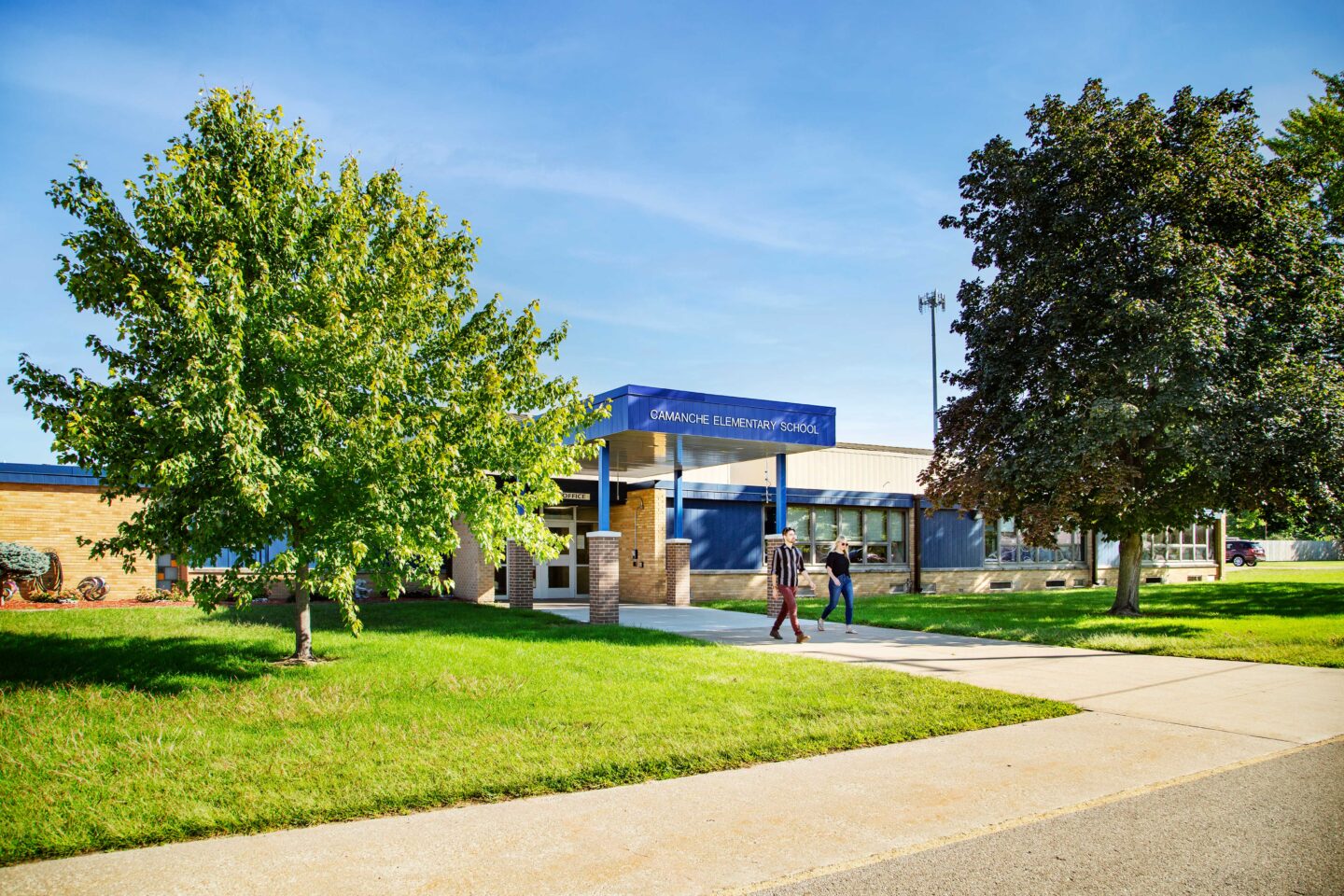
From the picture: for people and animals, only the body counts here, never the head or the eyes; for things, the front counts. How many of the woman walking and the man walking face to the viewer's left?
0

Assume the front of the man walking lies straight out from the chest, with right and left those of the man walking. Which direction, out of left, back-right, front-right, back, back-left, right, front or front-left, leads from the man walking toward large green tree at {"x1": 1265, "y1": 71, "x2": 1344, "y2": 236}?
left

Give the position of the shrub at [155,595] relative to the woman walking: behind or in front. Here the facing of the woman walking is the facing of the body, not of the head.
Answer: behind

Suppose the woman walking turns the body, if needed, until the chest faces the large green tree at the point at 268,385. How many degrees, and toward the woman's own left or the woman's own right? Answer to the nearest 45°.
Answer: approximately 90° to the woman's own right

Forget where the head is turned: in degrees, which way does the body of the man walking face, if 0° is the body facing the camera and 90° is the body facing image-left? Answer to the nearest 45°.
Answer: approximately 315°

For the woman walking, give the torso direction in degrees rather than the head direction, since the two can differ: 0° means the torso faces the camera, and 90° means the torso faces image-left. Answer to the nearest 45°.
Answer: approximately 315°

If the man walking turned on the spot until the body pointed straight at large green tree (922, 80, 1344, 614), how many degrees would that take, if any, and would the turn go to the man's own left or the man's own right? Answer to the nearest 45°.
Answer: approximately 90° to the man's own left
